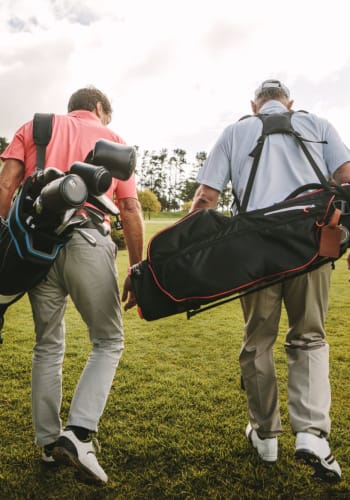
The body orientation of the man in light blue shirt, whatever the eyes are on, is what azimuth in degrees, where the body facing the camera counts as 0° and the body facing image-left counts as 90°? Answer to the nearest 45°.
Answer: approximately 180°

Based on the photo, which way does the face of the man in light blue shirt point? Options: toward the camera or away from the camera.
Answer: away from the camera

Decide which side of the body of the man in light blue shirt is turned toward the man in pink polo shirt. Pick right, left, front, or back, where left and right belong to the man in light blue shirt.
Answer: left

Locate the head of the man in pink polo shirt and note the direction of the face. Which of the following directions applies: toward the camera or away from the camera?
away from the camera
